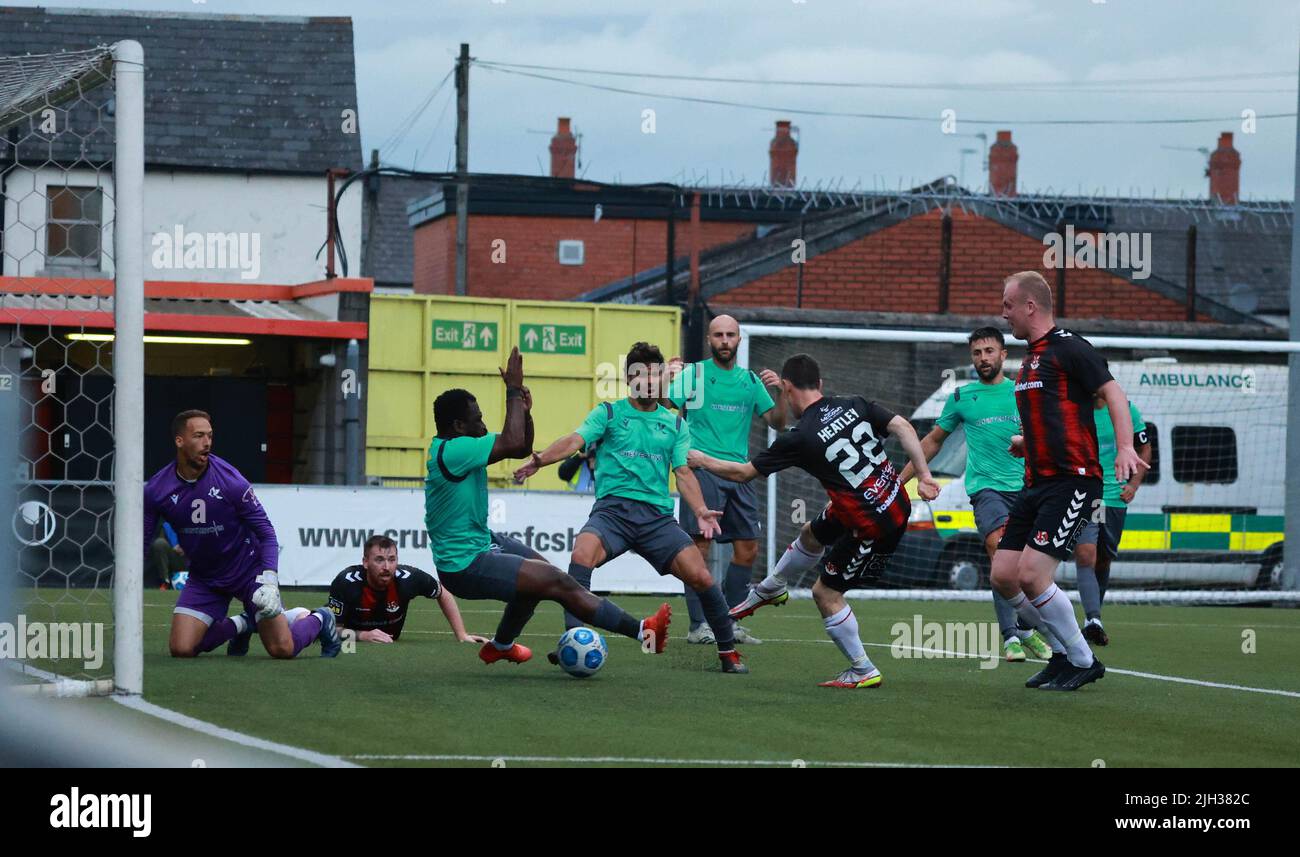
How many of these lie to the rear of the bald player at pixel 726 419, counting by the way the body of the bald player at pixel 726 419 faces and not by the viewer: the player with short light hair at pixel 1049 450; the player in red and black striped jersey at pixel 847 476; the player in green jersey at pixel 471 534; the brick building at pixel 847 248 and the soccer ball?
1

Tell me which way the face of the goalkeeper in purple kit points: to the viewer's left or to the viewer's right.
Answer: to the viewer's right

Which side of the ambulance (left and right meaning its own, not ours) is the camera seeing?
left

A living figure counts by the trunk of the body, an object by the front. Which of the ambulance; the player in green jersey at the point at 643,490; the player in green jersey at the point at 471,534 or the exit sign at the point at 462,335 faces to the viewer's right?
the player in green jersey at the point at 471,534

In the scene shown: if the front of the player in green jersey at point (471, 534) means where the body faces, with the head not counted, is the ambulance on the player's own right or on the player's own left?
on the player's own left

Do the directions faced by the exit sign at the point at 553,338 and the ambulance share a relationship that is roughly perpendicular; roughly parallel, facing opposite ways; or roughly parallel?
roughly perpendicular

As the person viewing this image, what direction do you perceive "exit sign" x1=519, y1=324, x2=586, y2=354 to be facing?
facing the viewer

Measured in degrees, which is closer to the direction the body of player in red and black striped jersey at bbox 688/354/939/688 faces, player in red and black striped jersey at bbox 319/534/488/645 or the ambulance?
the player in red and black striped jersey

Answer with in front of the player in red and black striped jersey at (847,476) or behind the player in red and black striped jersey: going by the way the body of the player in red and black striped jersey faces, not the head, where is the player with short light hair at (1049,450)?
behind

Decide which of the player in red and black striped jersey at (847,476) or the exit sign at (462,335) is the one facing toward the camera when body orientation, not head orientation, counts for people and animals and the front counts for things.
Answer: the exit sign

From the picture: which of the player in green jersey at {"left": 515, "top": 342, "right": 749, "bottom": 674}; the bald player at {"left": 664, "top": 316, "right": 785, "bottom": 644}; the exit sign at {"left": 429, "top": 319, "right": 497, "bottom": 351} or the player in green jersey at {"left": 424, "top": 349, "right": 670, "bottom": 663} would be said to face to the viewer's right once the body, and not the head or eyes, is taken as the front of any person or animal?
the player in green jersey at {"left": 424, "top": 349, "right": 670, "bottom": 663}

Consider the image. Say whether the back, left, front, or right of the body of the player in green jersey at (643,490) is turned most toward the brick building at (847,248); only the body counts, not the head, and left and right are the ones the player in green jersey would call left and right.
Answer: back

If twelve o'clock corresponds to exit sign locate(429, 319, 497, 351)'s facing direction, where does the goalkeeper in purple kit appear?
The goalkeeper in purple kit is roughly at 12 o'clock from the exit sign.

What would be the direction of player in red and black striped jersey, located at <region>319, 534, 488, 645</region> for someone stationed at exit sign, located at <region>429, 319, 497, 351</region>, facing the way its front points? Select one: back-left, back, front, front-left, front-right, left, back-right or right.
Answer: front
